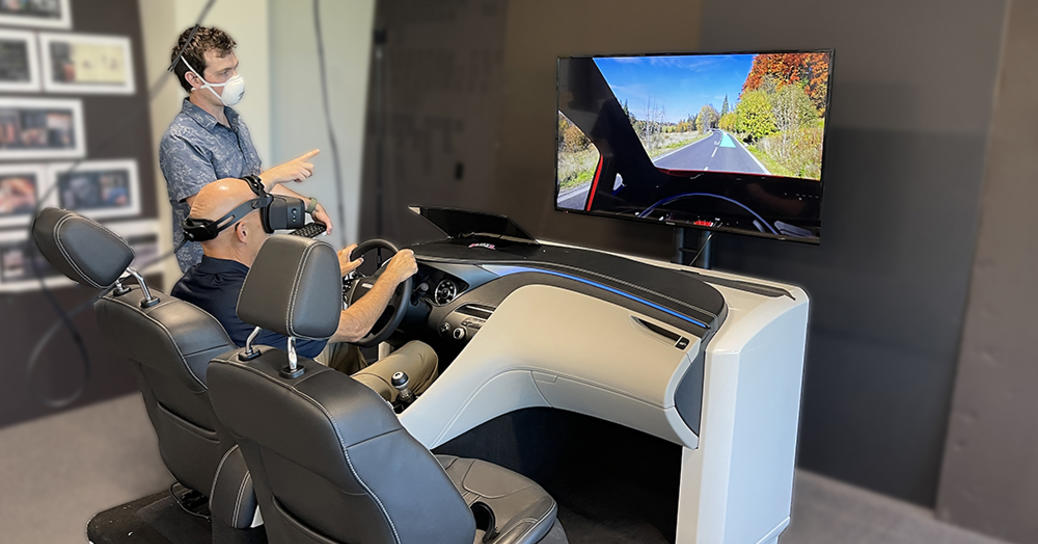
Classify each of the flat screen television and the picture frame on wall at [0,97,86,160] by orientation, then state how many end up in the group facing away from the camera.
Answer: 0

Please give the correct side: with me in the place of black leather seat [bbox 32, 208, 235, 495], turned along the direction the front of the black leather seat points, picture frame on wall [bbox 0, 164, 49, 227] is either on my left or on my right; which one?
on my left

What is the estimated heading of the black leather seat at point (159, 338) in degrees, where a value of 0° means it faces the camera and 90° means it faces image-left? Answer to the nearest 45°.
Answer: approximately 225°

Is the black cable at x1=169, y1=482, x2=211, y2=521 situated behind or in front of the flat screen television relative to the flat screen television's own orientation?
in front

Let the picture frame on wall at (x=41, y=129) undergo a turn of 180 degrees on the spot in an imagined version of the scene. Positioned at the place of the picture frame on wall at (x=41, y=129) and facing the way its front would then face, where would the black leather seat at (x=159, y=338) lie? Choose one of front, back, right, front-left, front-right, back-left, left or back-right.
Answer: back-left

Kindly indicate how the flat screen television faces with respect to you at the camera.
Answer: facing the viewer and to the left of the viewer

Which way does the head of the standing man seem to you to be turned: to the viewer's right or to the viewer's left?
to the viewer's right

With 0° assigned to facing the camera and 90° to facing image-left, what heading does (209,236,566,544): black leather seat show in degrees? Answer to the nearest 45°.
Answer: approximately 225°

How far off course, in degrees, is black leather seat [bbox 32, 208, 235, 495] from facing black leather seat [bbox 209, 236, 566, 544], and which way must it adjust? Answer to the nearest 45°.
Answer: approximately 135° to its right

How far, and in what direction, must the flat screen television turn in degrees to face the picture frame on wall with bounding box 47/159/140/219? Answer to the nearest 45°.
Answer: approximately 45° to its right

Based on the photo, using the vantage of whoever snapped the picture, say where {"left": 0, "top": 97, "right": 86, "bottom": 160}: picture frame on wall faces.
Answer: facing the viewer and to the right of the viewer

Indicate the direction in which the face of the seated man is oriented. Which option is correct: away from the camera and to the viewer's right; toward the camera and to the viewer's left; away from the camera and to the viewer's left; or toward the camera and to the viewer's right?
away from the camera and to the viewer's right

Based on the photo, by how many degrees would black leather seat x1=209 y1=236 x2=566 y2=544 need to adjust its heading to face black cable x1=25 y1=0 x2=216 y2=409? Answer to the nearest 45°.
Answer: approximately 90° to its left

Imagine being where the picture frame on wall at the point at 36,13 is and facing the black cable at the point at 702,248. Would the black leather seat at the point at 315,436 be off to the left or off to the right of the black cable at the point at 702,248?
right

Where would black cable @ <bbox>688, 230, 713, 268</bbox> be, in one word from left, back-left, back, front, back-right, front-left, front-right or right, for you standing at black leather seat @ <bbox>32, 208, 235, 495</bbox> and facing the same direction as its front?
front-right

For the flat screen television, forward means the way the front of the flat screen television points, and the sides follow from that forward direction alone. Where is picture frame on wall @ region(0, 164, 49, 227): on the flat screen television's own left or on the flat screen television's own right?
on the flat screen television's own right

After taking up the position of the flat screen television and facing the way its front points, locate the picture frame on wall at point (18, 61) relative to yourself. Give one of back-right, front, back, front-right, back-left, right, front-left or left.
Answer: front-right

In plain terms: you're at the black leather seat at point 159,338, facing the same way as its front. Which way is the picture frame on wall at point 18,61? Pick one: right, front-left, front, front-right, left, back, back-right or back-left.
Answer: front-left
